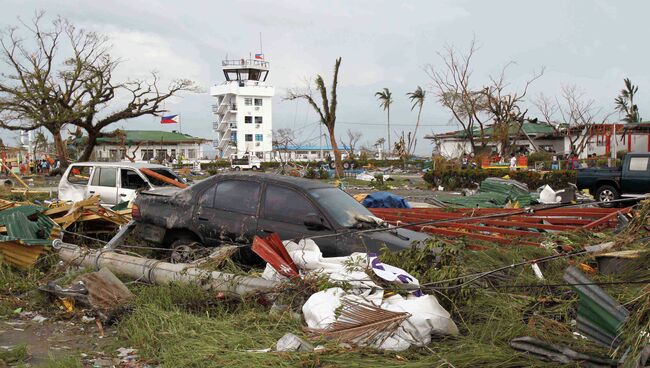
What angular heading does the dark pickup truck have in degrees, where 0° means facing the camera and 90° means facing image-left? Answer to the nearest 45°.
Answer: approximately 270°

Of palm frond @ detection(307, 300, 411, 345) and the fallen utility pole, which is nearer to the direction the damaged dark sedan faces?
the palm frond

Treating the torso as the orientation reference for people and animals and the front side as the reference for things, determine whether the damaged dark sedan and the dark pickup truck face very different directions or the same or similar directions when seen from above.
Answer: same or similar directions

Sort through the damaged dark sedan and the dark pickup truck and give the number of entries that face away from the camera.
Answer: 0

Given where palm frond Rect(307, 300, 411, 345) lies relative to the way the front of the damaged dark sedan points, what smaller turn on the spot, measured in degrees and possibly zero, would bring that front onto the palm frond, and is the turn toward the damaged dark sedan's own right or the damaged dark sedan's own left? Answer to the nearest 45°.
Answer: approximately 45° to the damaged dark sedan's own right

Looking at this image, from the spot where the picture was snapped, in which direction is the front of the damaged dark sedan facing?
facing the viewer and to the right of the viewer

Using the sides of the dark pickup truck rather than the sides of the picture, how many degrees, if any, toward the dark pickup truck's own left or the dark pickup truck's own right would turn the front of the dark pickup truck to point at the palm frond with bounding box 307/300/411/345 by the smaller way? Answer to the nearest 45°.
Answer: approximately 90° to the dark pickup truck's own right

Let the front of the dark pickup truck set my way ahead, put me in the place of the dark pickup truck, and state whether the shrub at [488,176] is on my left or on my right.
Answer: on my left

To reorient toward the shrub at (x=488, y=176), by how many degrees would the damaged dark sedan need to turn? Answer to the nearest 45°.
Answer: approximately 90° to its left

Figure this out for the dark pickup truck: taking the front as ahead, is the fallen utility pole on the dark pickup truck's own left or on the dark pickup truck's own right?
on the dark pickup truck's own right
